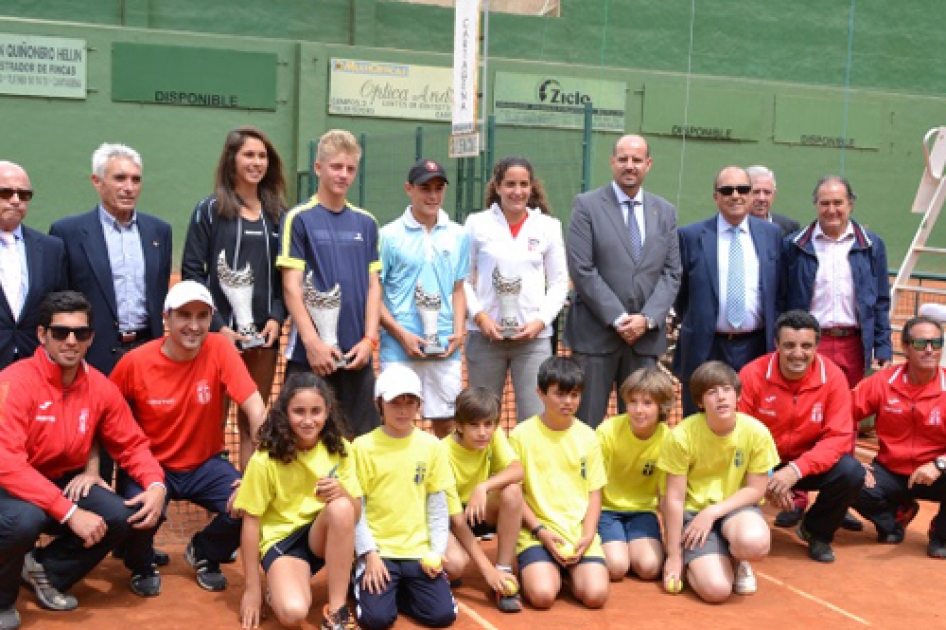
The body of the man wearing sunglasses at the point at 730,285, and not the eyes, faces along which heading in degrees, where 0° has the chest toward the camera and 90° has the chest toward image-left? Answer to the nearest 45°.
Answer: approximately 0°

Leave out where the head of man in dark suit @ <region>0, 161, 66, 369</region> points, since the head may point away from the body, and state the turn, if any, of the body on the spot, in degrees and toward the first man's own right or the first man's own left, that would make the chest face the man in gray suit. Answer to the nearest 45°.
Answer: approximately 90° to the first man's own left

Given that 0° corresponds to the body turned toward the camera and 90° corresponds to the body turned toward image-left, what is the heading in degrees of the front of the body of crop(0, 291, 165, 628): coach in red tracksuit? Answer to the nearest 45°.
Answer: approximately 315°

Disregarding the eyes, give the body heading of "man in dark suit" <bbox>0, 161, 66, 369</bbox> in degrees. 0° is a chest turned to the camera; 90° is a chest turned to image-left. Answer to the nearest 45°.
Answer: approximately 0°

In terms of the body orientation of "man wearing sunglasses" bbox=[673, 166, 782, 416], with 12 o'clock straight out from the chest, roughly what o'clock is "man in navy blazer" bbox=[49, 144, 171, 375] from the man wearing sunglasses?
The man in navy blazer is roughly at 2 o'clock from the man wearing sunglasses.

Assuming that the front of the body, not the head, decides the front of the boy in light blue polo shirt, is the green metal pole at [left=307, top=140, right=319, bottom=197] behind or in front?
behind
